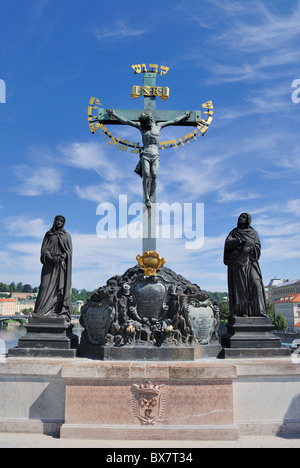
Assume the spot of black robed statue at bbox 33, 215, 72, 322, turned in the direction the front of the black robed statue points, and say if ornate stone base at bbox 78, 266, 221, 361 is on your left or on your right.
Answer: on your left

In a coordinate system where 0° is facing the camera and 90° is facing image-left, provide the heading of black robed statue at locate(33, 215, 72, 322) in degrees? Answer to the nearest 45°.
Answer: approximately 0°

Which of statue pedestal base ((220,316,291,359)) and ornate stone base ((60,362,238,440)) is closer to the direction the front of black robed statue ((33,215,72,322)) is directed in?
the ornate stone base
